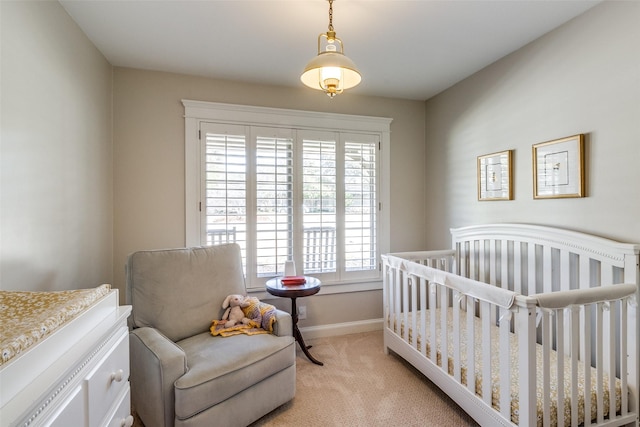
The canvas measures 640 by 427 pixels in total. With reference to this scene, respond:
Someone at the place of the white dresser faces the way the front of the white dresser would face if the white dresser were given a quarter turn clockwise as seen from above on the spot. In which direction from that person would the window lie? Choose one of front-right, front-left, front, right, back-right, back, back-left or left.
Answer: back

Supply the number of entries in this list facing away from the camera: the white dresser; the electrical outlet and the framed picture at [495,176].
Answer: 0

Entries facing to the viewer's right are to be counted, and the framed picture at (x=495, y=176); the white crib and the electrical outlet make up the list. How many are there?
0

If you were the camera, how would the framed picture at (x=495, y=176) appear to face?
facing the viewer and to the left of the viewer

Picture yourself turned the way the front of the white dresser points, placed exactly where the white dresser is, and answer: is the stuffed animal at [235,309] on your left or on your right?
on your left

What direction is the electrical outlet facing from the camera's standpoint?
toward the camera

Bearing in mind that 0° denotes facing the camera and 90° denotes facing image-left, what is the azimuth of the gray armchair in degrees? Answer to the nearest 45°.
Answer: approximately 315°

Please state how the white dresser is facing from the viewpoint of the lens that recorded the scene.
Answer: facing the viewer and to the right of the viewer

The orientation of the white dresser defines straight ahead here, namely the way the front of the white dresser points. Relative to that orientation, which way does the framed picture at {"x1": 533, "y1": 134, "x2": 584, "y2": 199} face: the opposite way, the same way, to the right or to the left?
the opposite way

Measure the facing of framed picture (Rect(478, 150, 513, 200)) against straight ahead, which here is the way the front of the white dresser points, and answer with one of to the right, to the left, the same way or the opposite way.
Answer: the opposite way

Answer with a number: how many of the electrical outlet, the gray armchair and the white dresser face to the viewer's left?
0

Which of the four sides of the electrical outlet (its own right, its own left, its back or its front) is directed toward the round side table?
front

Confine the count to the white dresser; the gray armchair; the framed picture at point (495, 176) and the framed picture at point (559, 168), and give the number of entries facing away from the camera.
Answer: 0

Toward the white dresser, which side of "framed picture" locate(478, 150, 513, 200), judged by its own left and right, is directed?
front

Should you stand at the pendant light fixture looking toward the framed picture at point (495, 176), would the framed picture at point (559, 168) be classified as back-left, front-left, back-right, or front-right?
front-right
